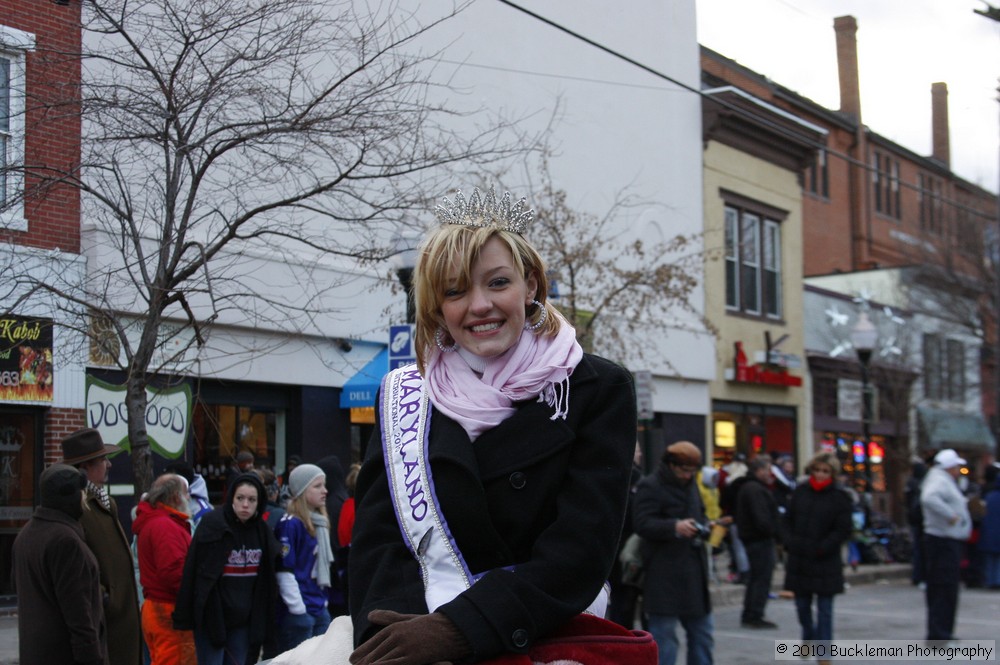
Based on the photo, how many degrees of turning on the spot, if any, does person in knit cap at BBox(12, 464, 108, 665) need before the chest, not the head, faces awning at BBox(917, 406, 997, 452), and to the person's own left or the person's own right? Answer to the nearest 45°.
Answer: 0° — they already face it

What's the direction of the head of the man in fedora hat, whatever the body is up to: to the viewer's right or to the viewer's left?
to the viewer's right

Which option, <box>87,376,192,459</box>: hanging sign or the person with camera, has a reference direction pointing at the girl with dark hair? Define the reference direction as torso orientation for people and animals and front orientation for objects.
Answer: the hanging sign

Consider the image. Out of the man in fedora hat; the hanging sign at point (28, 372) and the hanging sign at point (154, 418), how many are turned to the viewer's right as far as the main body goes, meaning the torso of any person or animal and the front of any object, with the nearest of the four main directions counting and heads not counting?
1

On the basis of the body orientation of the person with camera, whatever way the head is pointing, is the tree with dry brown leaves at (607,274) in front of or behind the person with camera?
behind

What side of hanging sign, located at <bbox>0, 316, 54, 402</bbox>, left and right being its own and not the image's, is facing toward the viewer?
front

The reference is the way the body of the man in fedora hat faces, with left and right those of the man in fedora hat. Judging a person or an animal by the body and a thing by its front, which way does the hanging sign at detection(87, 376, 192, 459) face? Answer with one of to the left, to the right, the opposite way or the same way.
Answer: to the right

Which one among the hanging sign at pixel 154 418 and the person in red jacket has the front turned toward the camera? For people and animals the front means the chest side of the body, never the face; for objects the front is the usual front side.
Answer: the hanging sign

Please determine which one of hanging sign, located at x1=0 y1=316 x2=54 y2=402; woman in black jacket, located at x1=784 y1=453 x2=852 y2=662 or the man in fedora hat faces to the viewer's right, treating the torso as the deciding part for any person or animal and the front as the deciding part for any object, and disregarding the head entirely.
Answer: the man in fedora hat

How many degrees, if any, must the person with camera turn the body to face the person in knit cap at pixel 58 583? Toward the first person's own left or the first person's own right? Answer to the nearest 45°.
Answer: approximately 90° to the first person's own right

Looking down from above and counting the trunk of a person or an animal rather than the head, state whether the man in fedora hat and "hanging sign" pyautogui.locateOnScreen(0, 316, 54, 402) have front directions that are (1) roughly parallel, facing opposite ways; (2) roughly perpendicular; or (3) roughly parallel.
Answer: roughly perpendicular

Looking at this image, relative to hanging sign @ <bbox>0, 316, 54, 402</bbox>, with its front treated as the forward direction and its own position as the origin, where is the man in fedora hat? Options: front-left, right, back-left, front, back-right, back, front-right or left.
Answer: front
